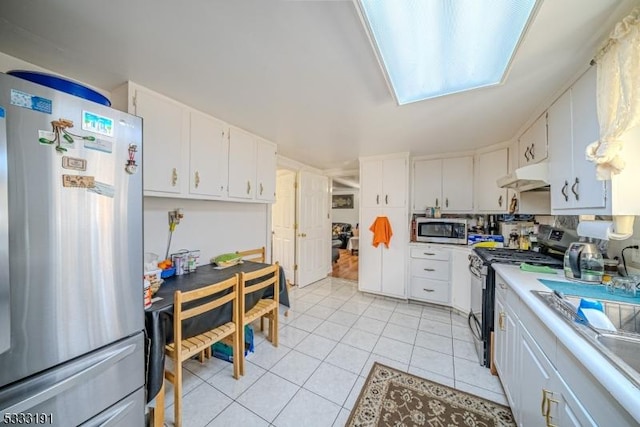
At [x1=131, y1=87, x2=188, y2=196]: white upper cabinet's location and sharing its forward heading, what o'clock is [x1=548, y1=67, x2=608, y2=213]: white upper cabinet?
[x1=548, y1=67, x2=608, y2=213]: white upper cabinet is roughly at 12 o'clock from [x1=131, y1=87, x2=188, y2=196]: white upper cabinet.

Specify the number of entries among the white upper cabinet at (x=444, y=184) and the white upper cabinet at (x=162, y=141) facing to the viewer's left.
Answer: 0

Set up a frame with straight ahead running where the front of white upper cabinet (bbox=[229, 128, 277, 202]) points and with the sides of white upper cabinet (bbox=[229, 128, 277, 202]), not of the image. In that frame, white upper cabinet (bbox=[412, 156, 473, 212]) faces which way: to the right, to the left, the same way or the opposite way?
to the right

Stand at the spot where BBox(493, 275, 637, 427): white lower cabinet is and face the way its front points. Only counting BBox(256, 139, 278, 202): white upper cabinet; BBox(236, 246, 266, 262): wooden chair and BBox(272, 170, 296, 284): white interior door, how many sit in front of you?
3

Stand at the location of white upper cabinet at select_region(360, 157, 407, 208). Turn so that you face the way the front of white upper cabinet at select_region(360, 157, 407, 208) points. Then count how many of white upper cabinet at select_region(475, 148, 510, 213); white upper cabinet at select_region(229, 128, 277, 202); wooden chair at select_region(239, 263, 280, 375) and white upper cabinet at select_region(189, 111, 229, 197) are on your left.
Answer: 1

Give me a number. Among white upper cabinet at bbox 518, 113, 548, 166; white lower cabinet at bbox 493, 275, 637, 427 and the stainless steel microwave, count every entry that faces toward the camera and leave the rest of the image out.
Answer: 1

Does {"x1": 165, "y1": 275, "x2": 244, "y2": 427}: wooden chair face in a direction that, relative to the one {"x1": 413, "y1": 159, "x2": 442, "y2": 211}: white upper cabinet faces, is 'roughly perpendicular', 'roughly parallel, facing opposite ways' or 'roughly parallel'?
roughly perpendicular

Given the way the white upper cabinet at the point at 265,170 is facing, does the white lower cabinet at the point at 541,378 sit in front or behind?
in front

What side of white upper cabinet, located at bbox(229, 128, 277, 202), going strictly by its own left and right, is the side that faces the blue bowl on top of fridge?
right

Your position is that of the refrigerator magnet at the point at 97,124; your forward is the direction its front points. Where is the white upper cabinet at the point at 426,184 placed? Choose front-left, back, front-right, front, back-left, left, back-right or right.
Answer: front-left

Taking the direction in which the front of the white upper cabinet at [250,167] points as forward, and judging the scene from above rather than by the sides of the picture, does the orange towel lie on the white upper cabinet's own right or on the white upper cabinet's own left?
on the white upper cabinet's own left

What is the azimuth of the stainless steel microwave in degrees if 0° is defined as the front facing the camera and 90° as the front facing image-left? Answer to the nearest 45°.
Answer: approximately 0°

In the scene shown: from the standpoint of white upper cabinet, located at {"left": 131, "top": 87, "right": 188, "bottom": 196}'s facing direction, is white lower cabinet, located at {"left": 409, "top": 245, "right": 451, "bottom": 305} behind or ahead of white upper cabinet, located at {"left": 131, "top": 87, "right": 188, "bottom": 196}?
ahead

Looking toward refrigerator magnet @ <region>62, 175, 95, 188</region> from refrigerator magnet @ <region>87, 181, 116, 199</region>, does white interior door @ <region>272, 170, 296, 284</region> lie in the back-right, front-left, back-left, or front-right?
back-right
